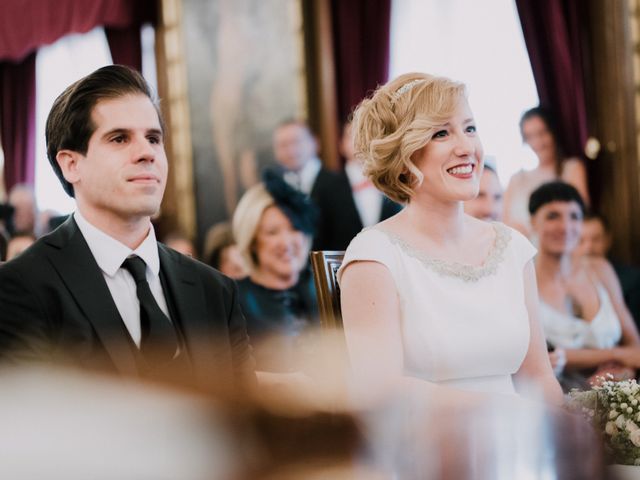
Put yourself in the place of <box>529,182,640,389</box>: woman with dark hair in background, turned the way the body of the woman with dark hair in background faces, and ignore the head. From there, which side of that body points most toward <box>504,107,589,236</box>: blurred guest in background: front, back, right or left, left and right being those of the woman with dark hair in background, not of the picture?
back

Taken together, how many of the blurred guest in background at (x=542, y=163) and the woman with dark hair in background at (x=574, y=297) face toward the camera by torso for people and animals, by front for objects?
2

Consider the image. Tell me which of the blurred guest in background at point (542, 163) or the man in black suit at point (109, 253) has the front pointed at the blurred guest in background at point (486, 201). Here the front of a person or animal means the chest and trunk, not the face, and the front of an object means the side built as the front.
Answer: the blurred guest in background at point (542, 163)

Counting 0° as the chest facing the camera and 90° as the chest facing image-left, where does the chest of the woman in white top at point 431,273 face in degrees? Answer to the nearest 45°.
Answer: approximately 315°

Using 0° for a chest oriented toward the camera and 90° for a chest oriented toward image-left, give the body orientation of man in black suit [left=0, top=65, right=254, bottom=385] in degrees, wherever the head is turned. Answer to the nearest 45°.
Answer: approximately 315°

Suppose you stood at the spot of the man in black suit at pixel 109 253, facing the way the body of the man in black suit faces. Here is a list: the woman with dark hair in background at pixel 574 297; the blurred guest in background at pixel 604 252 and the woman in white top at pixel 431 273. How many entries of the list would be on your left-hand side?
3

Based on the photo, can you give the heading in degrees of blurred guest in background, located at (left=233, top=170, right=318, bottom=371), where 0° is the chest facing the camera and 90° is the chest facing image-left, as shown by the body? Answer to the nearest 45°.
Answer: approximately 315°

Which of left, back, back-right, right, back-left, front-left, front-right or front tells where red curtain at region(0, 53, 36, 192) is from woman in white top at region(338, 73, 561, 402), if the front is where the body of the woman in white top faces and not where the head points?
back

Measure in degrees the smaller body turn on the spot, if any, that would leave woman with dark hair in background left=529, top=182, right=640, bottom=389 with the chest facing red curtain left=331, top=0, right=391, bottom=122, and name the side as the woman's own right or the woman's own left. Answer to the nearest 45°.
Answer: approximately 135° to the woman's own right

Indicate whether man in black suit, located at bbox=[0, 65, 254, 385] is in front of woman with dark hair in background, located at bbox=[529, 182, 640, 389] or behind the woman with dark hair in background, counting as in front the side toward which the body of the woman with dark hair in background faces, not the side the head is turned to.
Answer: in front
